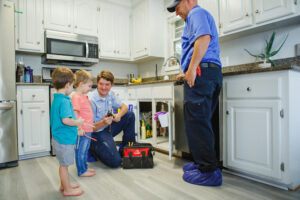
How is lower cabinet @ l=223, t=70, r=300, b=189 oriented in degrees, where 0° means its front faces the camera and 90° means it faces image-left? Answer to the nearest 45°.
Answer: approximately 45°

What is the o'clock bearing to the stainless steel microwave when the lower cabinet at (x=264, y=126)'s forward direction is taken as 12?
The stainless steel microwave is roughly at 2 o'clock from the lower cabinet.

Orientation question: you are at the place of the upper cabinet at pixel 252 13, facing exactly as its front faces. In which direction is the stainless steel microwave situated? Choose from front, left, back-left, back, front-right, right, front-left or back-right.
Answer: front-right

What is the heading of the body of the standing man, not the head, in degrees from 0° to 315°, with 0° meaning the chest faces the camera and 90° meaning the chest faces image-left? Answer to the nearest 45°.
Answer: approximately 90°

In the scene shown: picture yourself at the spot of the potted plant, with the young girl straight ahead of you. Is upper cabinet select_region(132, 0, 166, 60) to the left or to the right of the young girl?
right

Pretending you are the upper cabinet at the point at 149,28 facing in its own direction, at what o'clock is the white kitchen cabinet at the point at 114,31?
The white kitchen cabinet is roughly at 2 o'clock from the upper cabinet.

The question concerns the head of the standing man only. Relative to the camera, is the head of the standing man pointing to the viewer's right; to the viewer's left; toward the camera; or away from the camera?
to the viewer's left

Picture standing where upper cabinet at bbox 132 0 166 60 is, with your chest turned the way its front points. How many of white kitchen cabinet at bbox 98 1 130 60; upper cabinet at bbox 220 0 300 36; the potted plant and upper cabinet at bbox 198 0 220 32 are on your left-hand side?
3

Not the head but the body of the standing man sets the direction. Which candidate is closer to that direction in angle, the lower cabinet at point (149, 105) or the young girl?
the young girl
